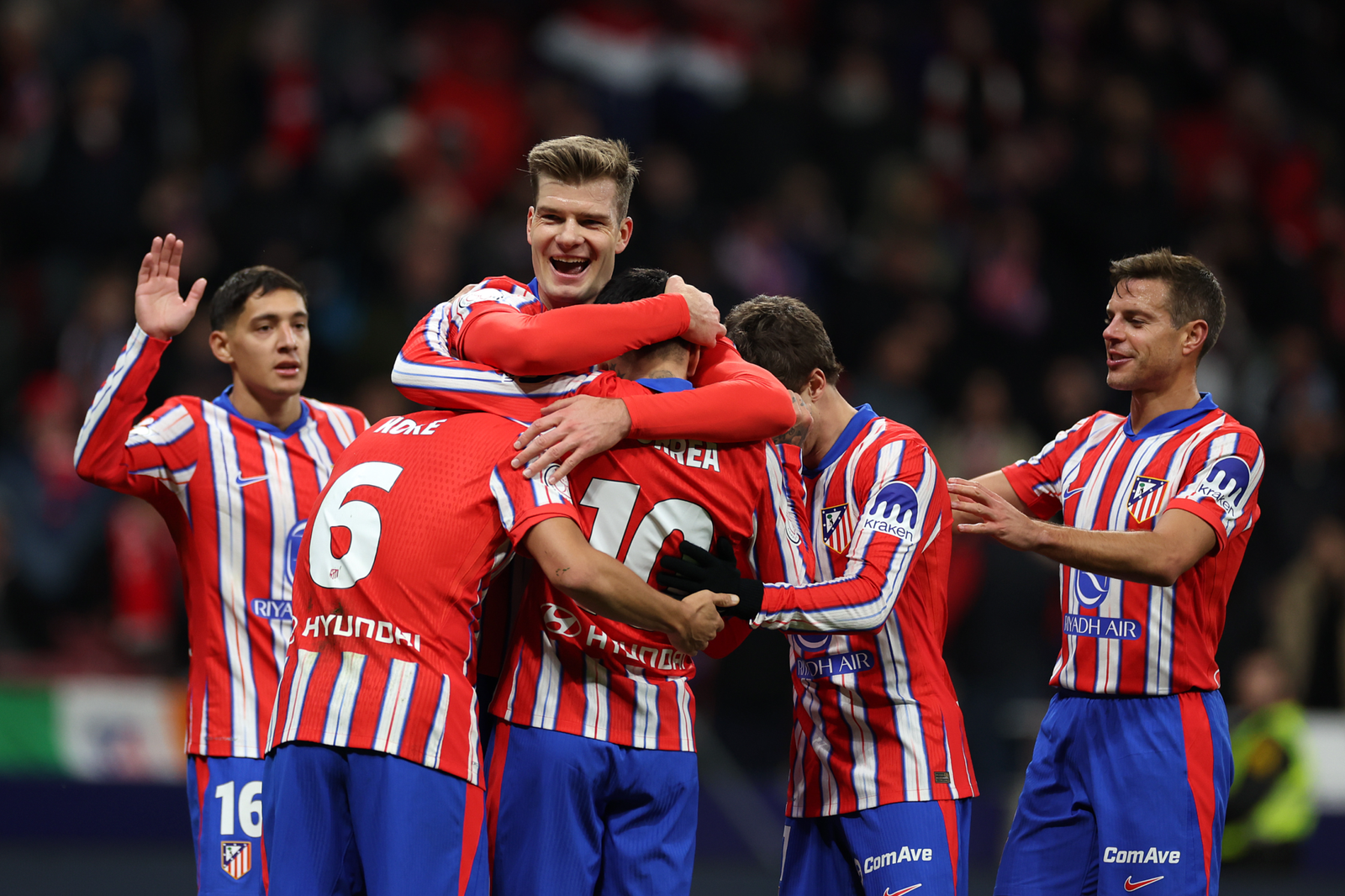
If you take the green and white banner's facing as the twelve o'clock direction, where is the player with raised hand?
The player with raised hand is roughly at 12 o'clock from the green and white banner.

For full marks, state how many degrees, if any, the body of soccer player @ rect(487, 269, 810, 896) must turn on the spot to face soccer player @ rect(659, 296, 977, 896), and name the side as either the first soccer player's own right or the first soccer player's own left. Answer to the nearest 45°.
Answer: approximately 45° to the first soccer player's own right

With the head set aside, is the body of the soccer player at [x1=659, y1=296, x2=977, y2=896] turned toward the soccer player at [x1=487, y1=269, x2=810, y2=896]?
yes

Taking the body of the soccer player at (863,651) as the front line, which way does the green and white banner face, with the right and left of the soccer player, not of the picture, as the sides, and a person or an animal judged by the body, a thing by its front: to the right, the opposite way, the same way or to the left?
to the left

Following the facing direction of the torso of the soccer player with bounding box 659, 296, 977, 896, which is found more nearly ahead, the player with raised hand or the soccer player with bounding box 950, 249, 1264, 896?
the player with raised hand

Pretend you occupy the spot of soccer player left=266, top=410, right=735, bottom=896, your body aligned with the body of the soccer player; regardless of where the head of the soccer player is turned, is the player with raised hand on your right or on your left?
on your left

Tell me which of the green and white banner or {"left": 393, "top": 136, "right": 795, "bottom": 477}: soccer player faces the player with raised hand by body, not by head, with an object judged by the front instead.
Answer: the green and white banner

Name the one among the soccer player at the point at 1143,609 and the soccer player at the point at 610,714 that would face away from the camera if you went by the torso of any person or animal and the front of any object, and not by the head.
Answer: the soccer player at the point at 610,714
